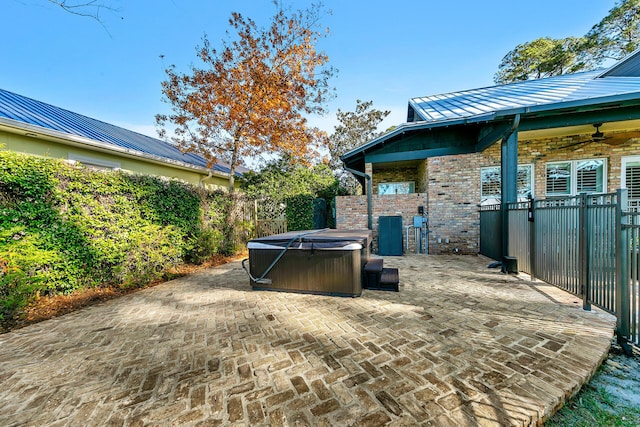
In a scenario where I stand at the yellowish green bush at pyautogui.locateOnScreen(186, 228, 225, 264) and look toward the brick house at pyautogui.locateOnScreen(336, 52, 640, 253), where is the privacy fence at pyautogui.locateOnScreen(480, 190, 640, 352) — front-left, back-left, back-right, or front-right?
front-right

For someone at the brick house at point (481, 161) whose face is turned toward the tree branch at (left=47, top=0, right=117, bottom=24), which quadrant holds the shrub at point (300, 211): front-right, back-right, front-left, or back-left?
front-right

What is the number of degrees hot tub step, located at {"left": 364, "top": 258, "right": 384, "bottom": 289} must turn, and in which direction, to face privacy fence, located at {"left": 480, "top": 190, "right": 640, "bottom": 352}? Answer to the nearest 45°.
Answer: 0° — it already faces it

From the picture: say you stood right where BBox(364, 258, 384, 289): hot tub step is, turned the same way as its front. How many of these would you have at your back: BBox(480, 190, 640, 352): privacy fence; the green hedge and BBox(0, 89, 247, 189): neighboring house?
2

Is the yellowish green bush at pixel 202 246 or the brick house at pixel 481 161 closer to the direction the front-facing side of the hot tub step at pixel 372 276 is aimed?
the brick house

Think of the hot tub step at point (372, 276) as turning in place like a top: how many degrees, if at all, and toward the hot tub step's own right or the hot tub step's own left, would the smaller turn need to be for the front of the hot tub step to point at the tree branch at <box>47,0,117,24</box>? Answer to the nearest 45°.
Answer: approximately 135° to the hot tub step's own right

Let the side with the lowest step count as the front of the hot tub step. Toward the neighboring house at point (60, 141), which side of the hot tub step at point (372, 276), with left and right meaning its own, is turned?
back

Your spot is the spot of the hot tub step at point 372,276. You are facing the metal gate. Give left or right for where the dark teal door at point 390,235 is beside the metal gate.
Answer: left

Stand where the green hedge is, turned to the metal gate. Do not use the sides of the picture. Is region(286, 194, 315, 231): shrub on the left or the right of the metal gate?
left

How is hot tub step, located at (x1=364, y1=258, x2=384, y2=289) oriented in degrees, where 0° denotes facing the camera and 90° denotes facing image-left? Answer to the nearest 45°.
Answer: approximately 270°

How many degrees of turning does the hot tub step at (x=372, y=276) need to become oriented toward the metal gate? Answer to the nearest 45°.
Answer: approximately 45° to its left

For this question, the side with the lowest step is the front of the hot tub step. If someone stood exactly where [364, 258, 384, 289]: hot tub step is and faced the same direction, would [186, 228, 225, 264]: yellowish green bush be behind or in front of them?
behind

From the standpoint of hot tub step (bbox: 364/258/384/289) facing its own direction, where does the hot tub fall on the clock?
The hot tub is roughly at 5 o'clock from the hot tub step.

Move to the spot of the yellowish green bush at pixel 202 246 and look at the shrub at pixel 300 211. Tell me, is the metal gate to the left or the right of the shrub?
right

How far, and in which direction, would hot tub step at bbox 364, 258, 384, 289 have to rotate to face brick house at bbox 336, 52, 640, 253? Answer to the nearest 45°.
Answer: approximately 45° to its left

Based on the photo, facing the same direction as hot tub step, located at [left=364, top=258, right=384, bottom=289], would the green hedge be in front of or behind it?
behind
